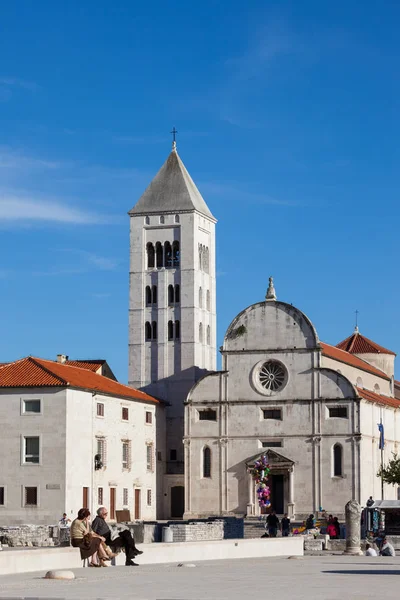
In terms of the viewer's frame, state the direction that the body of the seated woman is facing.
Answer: to the viewer's right

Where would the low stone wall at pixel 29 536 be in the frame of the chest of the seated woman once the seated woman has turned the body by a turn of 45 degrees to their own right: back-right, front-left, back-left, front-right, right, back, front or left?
back-left

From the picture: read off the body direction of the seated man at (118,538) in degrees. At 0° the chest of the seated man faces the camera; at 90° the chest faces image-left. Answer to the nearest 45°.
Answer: approximately 270°

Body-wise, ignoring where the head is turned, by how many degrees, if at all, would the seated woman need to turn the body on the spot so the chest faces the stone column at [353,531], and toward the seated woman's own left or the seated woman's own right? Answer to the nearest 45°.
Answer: approximately 45° to the seated woman's own left

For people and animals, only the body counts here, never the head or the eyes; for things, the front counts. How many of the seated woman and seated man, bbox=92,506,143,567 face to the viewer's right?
2

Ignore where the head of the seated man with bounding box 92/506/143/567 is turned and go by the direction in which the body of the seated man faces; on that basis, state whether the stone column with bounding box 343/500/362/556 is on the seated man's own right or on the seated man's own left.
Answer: on the seated man's own left

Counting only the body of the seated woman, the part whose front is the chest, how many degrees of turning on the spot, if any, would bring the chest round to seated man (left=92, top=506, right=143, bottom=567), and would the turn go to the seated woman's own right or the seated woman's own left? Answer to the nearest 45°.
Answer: approximately 45° to the seated woman's own left
